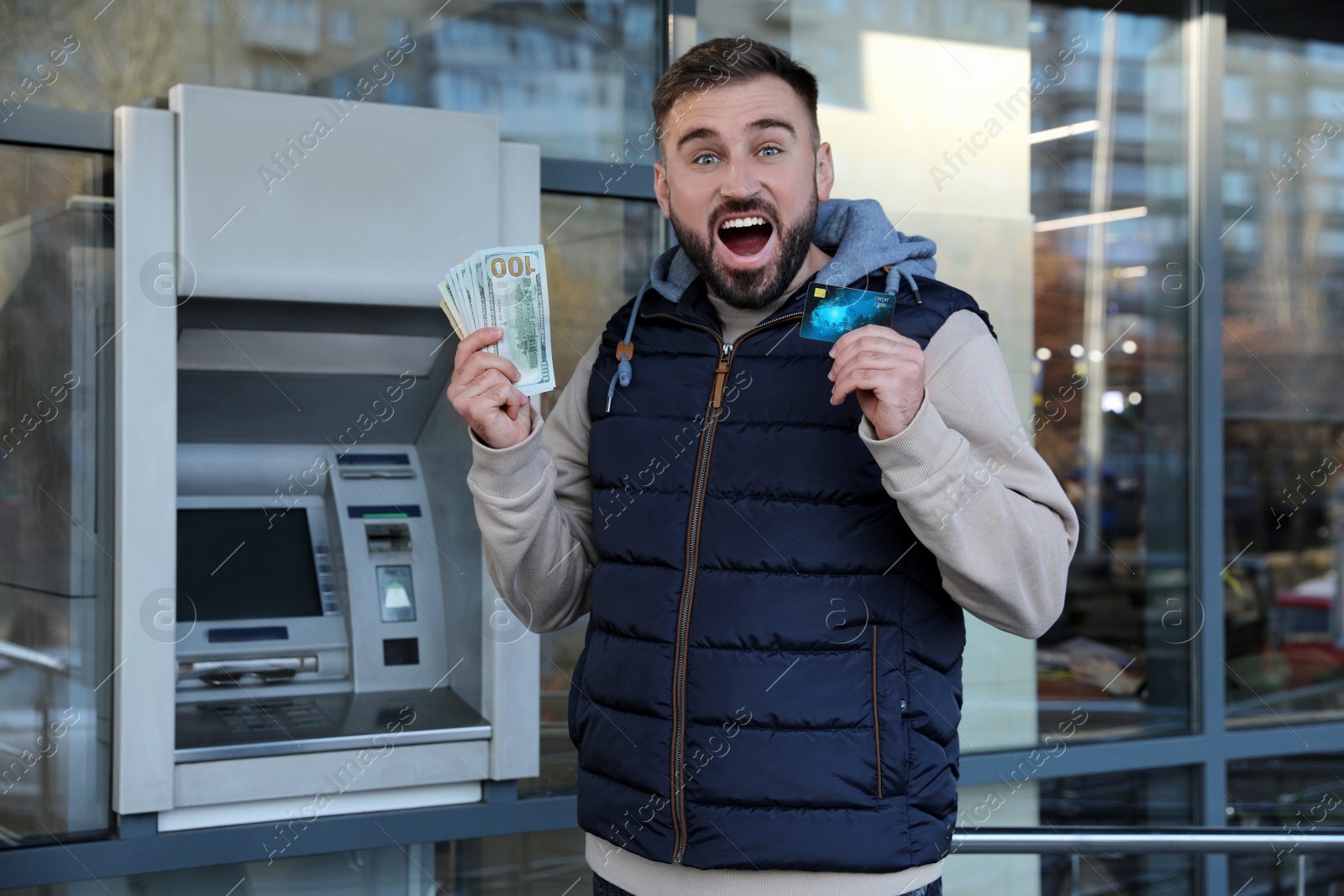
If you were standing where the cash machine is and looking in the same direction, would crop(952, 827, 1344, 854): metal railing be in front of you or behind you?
in front

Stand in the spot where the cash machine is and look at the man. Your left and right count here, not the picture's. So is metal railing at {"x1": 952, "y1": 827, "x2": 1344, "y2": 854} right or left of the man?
left

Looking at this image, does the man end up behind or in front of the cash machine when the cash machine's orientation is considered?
in front

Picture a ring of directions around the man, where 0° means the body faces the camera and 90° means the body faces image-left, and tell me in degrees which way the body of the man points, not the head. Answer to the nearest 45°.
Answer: approximately 45°

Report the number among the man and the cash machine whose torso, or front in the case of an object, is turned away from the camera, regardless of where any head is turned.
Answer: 0

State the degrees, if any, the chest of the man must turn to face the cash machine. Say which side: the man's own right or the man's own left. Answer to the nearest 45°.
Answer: approximately 90° to the man's own right

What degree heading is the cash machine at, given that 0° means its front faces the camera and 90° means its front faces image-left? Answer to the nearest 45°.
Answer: approximately 315°
